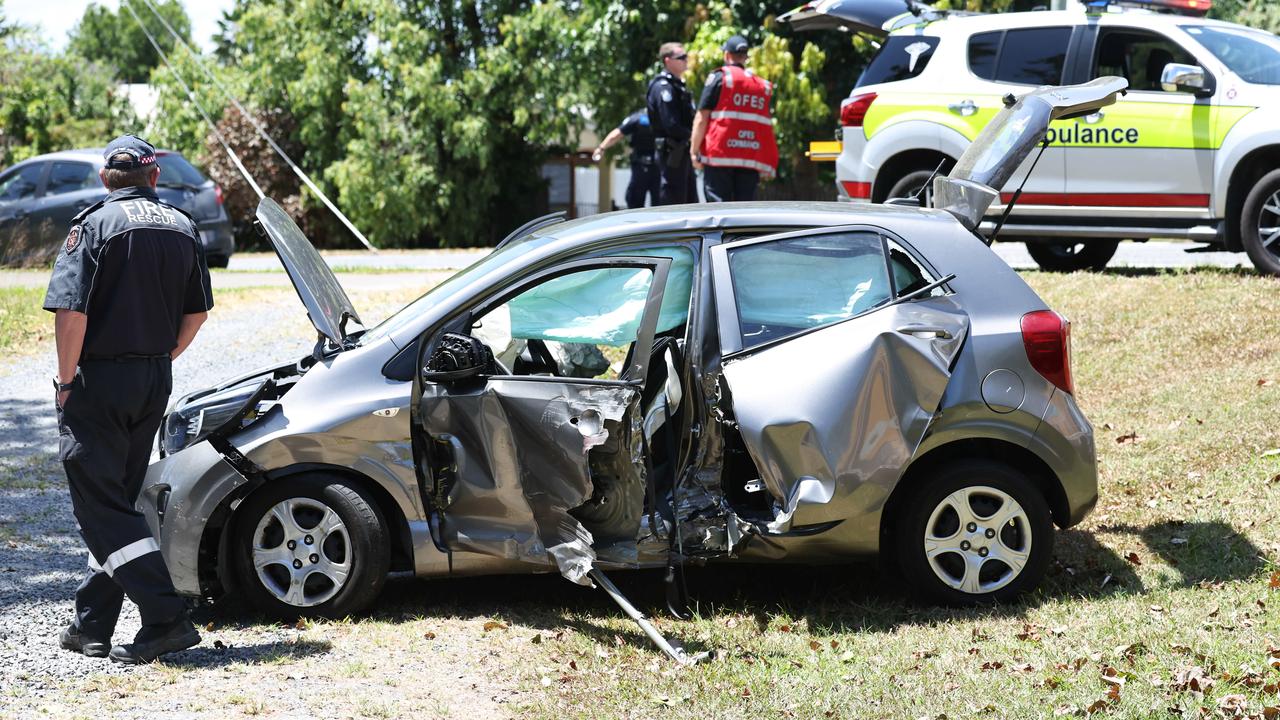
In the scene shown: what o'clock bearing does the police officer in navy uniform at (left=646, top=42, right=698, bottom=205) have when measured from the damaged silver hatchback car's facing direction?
The police officer in navy uniform is roughly at 3 o'clock from the damaged silver hatchback car.

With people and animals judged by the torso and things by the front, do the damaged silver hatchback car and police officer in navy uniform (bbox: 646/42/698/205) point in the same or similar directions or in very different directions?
very different directions

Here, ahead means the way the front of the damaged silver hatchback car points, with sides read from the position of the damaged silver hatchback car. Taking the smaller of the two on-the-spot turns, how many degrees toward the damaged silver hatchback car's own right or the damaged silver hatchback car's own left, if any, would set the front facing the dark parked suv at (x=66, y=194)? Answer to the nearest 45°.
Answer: approximately 45° to the damaged silver hatchback car's own right

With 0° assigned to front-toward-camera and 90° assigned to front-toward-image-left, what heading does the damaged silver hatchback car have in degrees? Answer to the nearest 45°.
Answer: approximately 90°

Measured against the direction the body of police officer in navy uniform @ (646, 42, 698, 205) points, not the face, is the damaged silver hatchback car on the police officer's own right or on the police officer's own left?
on the police officer's own right
